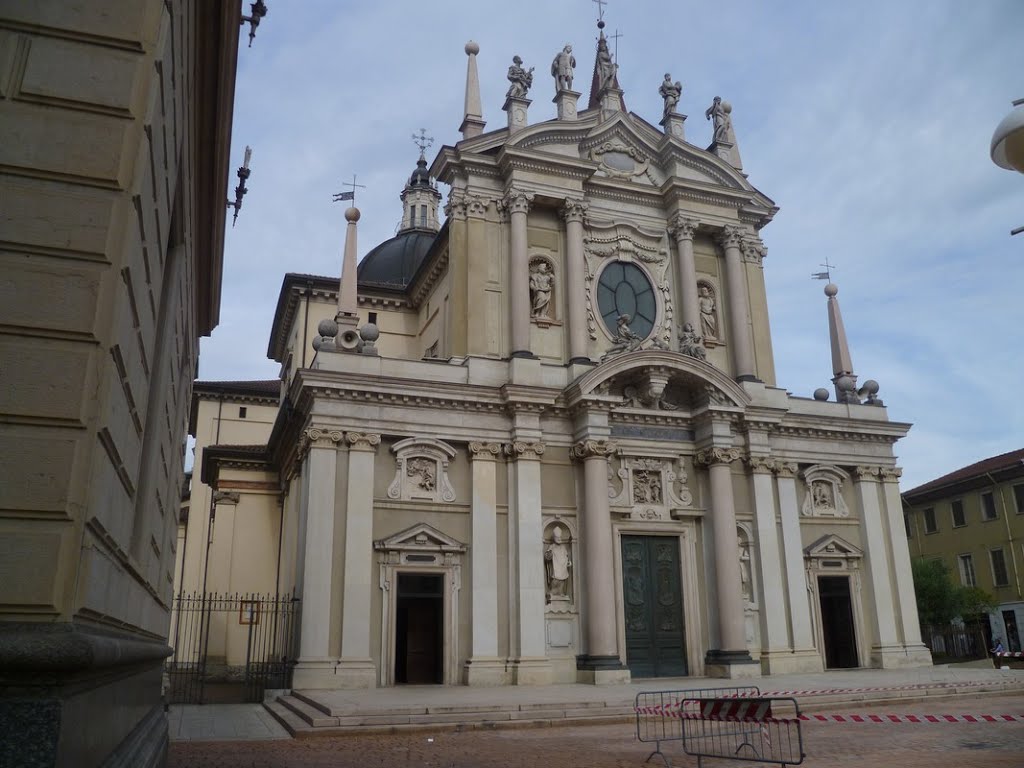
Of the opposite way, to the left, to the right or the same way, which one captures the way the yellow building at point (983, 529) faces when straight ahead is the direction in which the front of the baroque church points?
to the right

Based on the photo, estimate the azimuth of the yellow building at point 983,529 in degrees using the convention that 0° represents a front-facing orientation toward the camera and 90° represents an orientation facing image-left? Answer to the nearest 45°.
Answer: approximately 45°

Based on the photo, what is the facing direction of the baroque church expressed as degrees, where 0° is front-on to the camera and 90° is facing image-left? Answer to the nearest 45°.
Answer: approximately 315°

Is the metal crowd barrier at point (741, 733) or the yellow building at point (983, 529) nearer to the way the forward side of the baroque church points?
the metal crowd barrier

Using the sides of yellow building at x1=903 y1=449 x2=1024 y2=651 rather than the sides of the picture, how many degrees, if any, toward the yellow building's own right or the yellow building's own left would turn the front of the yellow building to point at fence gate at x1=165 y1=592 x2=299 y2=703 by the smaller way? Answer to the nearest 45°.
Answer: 0° — it already faces it

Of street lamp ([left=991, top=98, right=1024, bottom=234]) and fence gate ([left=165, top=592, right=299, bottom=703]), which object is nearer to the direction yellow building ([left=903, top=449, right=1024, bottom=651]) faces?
the fence gate
